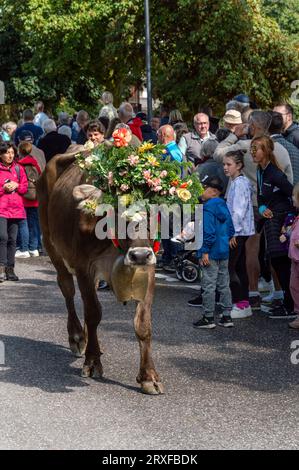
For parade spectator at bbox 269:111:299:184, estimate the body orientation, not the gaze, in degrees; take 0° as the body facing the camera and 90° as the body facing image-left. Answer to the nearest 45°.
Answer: approximately 135°

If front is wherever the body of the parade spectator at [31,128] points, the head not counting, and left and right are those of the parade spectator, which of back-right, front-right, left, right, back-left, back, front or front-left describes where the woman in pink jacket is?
back

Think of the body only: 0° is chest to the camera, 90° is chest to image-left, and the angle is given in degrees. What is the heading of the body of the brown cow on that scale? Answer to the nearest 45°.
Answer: approximately 315°

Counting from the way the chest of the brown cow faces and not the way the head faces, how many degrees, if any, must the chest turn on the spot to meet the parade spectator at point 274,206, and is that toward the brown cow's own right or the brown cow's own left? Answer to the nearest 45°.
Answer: approximately 90° to the brown cow's own left

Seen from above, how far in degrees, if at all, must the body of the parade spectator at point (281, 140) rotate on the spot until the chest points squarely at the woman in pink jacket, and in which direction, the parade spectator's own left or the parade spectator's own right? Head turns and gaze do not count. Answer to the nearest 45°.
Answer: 0° — they already face them

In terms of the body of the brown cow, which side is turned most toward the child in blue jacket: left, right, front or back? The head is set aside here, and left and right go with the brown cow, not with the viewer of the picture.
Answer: left

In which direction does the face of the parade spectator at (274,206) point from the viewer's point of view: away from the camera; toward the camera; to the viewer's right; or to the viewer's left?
to the viewer's left
